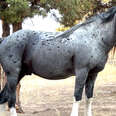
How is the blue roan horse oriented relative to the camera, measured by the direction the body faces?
to the viewer's right
